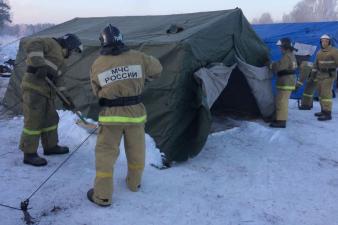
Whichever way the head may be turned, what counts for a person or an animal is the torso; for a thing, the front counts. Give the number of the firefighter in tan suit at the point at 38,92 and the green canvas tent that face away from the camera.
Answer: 0

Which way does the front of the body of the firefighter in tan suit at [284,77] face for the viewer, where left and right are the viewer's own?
facing to the left of the viewer

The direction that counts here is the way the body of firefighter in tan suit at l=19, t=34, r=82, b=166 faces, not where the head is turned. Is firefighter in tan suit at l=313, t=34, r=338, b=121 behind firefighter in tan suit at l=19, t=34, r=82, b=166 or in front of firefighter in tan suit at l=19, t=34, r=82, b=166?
in front

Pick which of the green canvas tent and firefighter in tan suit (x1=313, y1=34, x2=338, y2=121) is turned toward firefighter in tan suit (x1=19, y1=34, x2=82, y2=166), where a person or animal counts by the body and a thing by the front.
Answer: firefighter in tan suit (x1=313, y1=34, x2=338, y2=121)

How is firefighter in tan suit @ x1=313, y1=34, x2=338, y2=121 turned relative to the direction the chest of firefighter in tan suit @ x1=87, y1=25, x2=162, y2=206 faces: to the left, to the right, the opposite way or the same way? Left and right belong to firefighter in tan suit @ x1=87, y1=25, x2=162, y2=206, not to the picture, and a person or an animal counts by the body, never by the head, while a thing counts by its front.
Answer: the opposite way

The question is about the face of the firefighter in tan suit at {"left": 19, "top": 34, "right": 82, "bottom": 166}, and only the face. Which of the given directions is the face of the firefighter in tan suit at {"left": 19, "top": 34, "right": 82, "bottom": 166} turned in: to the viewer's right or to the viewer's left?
to the viewer's right

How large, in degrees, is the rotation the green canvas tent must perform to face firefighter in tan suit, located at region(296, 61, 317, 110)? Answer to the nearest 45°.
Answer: approximately 90° to its left

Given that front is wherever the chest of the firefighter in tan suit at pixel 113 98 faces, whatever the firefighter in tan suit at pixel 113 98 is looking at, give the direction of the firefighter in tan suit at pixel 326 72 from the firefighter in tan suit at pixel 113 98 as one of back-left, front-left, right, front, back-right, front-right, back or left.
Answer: front-right

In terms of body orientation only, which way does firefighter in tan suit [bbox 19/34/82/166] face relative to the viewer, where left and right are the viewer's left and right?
facing to the right of the viewer

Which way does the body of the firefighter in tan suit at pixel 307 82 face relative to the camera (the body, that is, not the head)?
to the viewer's left

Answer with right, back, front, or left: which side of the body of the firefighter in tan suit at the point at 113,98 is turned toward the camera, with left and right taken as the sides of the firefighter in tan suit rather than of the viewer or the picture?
back

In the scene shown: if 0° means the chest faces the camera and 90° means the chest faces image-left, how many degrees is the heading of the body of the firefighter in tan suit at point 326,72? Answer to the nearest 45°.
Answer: approximately 45°

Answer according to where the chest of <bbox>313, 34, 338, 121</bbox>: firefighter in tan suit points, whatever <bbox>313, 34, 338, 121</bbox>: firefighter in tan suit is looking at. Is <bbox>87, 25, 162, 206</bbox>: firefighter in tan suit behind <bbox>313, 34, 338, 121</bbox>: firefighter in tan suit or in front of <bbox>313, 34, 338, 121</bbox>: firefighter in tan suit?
in front

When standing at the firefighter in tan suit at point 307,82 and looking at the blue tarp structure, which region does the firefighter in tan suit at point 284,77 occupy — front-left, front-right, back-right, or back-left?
back-left
